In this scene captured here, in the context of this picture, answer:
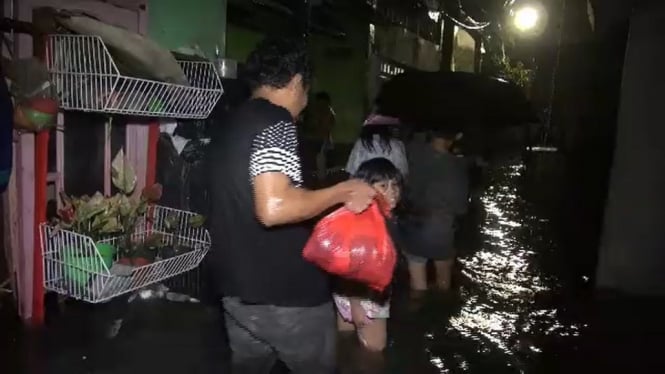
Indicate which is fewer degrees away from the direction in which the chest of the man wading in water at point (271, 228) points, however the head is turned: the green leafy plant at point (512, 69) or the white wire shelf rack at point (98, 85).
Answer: the green leafy plant

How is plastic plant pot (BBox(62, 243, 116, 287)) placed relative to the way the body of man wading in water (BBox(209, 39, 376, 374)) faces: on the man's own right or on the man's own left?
on the man's own left

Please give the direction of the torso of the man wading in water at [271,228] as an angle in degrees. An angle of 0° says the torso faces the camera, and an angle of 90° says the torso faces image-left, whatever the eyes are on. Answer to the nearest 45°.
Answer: approximately 225°

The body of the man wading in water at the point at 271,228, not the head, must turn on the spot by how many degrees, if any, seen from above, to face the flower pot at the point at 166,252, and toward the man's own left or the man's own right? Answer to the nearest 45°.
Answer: approximately 90° to the man's own left

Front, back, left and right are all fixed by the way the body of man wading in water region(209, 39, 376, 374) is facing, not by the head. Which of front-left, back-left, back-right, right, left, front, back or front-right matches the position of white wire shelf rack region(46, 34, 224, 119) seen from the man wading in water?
left

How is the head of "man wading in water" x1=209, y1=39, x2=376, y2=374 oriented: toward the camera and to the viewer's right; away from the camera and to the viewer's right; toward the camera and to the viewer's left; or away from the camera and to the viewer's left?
away from the camera and to the viewer's right

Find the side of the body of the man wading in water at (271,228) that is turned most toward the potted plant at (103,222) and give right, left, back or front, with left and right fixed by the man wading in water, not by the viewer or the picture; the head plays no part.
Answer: left

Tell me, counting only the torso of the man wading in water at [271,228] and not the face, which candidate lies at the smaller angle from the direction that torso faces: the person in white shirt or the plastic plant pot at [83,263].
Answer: the person in white shirt

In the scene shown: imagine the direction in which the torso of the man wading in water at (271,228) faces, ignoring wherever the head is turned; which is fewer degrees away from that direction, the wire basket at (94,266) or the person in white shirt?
the person in white shirt

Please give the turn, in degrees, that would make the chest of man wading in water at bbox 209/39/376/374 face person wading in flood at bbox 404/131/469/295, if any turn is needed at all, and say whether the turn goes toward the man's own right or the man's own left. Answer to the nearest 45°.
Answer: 0° — they already face them

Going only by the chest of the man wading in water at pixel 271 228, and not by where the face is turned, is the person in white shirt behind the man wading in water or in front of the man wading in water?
in front

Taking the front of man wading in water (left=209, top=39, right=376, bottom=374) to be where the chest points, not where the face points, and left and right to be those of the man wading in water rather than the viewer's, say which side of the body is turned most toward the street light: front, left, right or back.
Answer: front
